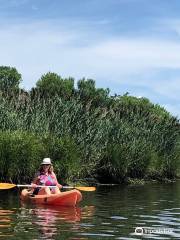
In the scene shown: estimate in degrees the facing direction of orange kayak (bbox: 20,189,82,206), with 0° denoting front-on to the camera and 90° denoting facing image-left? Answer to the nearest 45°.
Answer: approximately 315°
